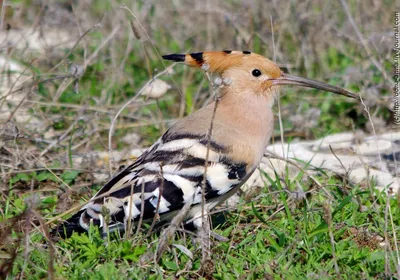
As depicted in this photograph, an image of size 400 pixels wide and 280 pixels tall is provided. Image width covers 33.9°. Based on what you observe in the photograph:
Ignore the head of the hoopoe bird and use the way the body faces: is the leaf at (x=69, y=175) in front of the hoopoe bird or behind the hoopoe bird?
behind

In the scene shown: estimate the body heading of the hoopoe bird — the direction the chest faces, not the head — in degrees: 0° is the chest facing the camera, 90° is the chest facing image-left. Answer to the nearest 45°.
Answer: approximately 270°

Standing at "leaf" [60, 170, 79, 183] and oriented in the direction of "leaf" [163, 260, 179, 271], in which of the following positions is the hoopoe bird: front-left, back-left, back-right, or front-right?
front-left

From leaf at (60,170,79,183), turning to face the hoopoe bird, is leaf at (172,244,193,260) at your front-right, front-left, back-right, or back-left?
front-right

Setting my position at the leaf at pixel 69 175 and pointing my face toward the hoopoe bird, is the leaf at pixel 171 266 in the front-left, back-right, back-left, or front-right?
front-right

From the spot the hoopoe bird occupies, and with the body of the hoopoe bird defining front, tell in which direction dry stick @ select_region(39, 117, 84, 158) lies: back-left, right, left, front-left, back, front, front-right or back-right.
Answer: back-left

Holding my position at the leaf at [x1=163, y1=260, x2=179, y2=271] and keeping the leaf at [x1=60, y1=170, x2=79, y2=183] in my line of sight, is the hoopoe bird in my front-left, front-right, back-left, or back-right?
front-right
